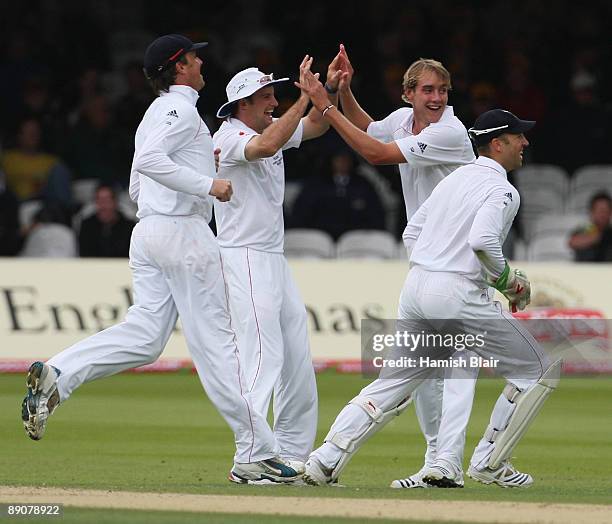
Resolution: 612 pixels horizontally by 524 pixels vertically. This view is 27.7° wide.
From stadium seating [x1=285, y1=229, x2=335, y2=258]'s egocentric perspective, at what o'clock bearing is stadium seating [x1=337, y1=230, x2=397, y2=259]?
stadium seating [x1=337, y1=230, x2=397, y2=259] is roughly at 9 o'clock from stadium seating [x1=285, y1=229, x2=335, y2=258].

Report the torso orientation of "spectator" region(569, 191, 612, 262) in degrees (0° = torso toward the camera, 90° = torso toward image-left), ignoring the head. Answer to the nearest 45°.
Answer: approximately 0°

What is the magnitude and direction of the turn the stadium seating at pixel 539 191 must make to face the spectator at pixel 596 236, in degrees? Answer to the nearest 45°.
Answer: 0° — it already faces them

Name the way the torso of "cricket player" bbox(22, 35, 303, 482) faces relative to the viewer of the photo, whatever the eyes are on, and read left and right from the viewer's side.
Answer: facing away from the viewer and to the right of the viewer

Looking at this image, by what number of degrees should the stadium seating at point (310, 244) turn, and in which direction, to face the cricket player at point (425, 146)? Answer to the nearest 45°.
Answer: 0° — it already faces them

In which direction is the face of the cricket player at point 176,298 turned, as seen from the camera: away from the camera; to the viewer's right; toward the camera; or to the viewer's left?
to the viewer's right

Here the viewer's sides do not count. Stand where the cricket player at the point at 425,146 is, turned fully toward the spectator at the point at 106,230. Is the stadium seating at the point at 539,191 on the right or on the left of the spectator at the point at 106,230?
right

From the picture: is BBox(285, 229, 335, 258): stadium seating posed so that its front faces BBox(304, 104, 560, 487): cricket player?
yes
